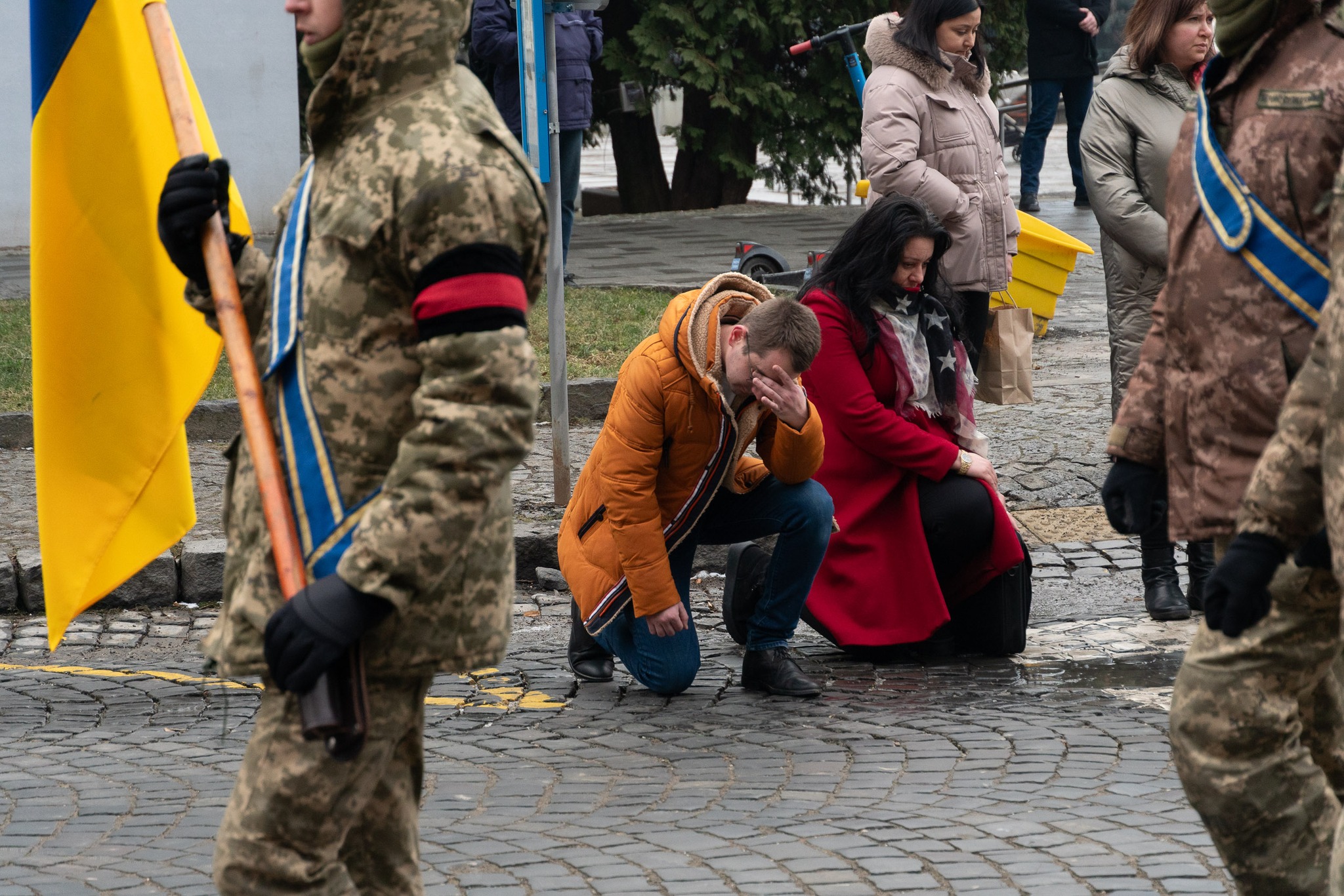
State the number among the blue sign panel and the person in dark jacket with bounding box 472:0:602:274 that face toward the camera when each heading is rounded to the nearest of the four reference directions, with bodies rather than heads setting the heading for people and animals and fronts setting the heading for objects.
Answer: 1

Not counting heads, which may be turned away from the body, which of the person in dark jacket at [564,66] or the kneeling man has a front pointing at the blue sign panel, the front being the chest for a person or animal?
the person in dark jacket

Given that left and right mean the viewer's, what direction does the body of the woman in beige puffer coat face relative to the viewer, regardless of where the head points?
facing the viewer and to the right of the viewer

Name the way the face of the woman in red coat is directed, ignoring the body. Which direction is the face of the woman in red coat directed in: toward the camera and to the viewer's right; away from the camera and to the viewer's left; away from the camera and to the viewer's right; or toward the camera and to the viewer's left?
toward the camera and to the viewer's right

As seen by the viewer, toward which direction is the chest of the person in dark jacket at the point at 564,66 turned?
toward the camera
